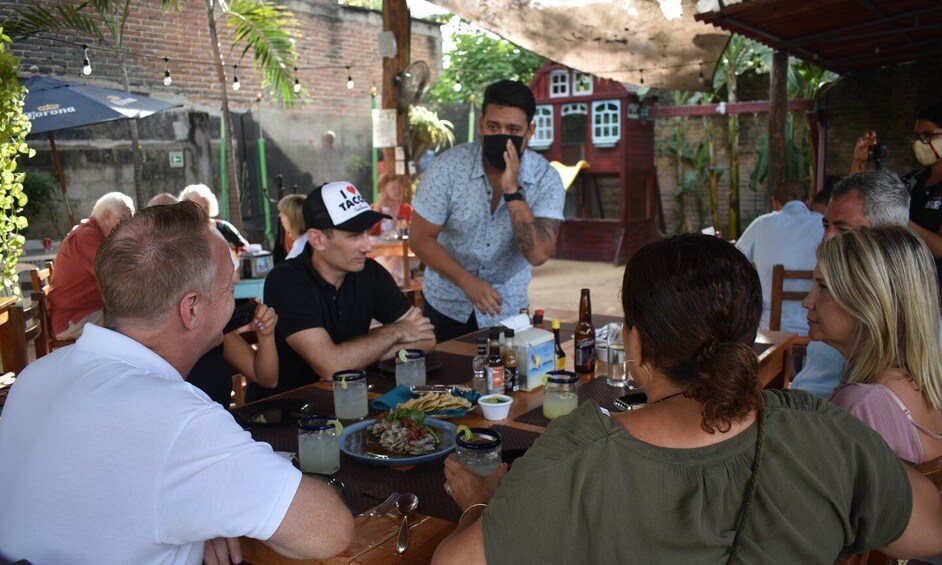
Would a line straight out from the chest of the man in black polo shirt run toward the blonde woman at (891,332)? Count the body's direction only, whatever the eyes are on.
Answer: yes

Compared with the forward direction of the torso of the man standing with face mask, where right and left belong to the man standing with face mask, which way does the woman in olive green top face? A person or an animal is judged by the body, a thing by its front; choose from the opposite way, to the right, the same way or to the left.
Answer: the opposite way

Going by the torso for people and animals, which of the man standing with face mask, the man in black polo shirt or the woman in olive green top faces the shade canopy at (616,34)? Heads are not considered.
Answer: the woman in olive green top

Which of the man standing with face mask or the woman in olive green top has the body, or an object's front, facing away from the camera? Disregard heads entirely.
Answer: the woman in olive green top

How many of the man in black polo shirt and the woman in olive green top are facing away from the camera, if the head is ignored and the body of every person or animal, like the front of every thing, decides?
1

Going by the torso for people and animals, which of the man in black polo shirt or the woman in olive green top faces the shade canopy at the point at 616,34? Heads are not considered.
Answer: the woman in olive green top

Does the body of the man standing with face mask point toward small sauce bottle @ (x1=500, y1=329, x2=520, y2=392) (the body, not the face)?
yes

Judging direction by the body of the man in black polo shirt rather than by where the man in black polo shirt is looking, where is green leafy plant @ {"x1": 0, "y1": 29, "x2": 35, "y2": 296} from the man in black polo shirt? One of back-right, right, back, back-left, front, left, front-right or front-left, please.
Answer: back

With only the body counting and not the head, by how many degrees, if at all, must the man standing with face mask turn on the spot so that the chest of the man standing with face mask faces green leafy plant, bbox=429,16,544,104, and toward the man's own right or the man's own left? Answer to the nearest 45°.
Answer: approximately 180°

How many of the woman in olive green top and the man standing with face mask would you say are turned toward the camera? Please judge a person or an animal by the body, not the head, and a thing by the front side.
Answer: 1

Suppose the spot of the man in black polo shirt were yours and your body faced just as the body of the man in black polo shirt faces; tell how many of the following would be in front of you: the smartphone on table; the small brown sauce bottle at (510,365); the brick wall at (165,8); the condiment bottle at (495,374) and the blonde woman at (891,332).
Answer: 4

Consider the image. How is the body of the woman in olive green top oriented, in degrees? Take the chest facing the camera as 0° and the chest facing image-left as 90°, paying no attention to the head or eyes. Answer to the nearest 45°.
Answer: approximately 180°

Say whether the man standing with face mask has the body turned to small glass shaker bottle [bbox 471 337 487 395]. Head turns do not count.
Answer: yes
